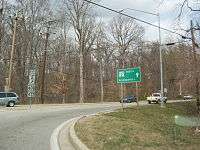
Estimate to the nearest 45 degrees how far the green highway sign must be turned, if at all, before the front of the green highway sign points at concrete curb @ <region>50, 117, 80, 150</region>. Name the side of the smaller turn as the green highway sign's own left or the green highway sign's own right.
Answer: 0° — it already faces it

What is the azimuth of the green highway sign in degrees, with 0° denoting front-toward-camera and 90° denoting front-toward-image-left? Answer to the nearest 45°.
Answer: approximately 0°

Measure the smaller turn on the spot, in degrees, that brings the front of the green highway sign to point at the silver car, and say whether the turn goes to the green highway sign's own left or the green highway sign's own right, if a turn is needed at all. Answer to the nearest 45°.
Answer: approximately 135° to the green highway sign's own right

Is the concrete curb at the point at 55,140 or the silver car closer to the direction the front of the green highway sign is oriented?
the concrete curb
